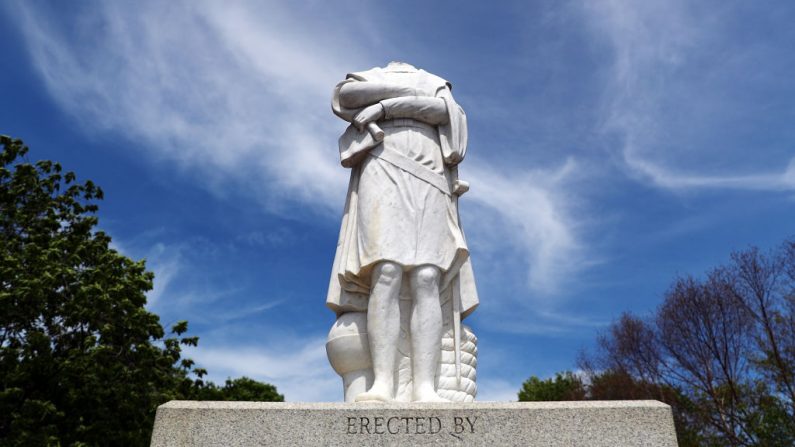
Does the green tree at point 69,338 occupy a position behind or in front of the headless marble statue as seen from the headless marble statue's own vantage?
behind

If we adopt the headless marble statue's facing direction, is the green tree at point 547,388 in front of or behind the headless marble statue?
behind

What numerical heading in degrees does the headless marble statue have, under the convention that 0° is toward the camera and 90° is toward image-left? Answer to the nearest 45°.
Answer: approximately 0°
